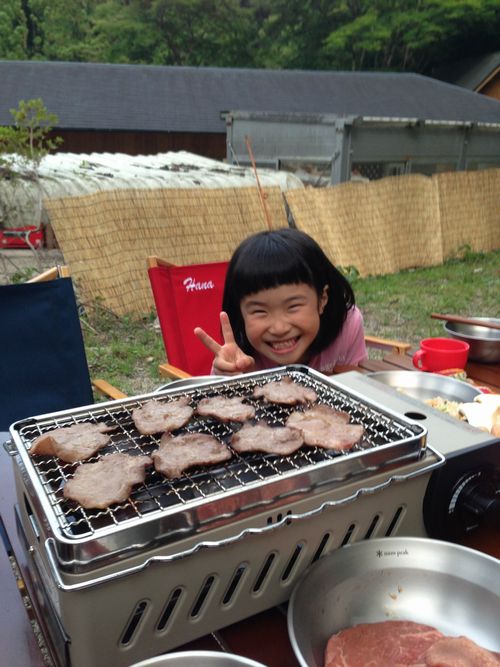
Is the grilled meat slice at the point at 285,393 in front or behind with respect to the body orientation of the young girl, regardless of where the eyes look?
in front

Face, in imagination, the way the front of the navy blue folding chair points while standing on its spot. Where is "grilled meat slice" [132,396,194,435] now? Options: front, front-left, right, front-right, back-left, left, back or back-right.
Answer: front-right

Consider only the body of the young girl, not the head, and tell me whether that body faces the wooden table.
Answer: yes

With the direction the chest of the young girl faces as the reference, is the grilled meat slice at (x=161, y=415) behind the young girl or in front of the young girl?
in front

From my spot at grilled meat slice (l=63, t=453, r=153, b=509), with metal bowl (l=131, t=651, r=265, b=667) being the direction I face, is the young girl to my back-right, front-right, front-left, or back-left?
back-left

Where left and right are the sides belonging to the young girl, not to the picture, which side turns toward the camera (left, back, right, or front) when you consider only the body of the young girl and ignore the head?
front

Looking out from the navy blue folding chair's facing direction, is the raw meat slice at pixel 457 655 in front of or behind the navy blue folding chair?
in front

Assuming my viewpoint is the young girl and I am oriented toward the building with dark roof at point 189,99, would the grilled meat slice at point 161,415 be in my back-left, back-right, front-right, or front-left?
back-left

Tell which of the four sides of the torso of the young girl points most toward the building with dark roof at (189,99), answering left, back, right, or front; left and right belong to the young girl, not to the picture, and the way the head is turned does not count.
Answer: back
